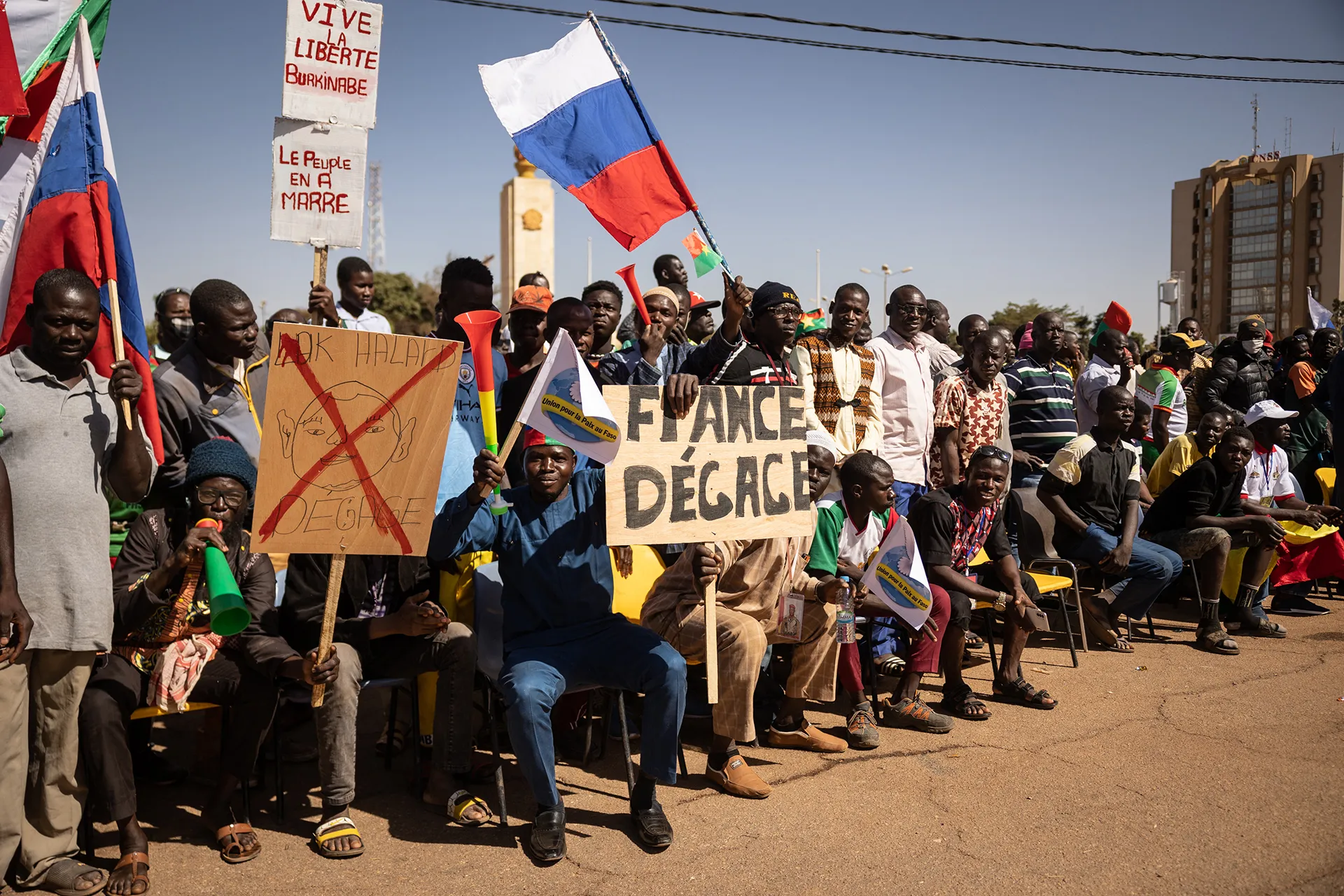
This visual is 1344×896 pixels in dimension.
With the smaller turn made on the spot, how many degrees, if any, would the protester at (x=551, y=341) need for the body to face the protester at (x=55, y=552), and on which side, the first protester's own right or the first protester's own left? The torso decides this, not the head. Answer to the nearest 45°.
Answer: approximately 90° to the first protester's own right

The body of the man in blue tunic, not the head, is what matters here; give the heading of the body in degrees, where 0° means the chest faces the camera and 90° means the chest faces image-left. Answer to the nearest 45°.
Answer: approximately 0°

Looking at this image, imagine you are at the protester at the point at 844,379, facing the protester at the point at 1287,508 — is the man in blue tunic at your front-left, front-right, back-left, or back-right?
back-right

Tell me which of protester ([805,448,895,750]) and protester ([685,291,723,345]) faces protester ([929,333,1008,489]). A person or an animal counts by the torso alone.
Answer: protester ([685,291,723,345])

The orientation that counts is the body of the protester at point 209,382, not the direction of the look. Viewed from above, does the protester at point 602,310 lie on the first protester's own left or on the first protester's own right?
on the first protester's own left

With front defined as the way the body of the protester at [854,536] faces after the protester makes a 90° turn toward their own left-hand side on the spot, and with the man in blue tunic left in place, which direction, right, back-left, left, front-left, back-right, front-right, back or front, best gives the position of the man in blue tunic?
back

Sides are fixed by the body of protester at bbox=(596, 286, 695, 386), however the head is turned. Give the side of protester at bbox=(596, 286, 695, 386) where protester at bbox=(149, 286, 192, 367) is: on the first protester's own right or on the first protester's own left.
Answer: on the first protester's own right

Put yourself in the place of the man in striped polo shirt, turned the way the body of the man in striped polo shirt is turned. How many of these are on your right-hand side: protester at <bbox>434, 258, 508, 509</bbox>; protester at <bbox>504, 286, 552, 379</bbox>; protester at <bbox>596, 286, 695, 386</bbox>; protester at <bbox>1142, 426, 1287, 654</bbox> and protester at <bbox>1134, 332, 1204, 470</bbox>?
3
